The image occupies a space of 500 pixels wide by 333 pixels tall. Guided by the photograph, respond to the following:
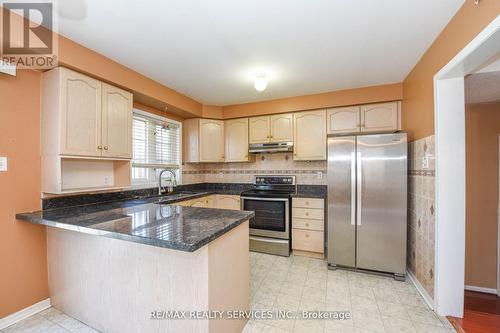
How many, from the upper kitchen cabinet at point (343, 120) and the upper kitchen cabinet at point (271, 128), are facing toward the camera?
2

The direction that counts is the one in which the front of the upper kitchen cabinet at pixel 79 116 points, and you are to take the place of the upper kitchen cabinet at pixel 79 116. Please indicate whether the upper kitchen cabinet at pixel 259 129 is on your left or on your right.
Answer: on your left

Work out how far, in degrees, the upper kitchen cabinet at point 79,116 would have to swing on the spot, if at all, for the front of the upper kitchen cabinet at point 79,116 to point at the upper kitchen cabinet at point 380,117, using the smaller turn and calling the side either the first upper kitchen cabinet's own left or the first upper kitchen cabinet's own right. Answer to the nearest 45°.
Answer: approximately 45° to the first upper kitchen cabinet's own left

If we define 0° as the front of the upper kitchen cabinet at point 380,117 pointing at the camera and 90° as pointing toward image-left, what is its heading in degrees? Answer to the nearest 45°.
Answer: approximately 0°

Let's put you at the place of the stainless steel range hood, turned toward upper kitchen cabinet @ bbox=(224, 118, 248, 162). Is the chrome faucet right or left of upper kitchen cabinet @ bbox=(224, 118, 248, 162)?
left

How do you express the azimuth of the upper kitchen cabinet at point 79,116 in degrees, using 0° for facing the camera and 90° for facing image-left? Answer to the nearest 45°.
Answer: approximately 315°

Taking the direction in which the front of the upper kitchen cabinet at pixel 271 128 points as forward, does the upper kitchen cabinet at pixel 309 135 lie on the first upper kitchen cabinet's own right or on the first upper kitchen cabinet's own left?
on the first upper kitchen cabinet's own left

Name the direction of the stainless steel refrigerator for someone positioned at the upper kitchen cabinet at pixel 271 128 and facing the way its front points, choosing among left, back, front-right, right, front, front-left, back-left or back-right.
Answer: front-left

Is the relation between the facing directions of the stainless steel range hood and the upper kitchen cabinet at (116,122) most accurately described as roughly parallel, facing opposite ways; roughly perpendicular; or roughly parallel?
roughly perpendicular

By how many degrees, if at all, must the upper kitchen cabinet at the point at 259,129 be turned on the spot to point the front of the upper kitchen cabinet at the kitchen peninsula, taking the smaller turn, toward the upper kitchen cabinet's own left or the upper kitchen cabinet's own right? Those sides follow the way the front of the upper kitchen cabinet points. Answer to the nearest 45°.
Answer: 0° — it already faces it

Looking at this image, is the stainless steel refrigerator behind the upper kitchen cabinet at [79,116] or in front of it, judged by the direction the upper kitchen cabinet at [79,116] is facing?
in front

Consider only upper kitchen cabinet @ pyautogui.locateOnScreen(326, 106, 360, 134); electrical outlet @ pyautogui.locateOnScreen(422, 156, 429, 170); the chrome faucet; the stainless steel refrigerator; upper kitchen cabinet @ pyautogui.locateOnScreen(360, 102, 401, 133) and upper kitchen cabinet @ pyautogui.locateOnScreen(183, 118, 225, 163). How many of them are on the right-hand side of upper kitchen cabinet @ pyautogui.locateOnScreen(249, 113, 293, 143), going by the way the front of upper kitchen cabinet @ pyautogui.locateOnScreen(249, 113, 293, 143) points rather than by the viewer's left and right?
2
